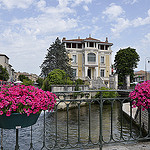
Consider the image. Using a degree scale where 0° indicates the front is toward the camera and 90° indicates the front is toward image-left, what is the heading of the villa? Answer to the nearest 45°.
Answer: approximately 0°

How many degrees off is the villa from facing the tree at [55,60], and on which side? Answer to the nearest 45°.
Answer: approximately 45° to its right

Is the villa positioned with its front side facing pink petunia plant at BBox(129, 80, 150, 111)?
yes

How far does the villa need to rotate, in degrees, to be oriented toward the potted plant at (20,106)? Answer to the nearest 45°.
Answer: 0° — it already faces it
